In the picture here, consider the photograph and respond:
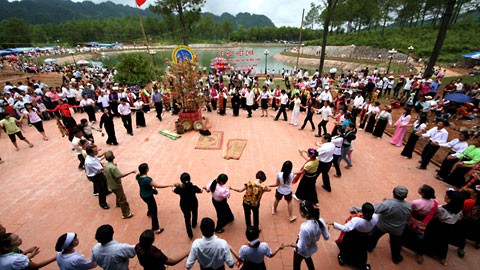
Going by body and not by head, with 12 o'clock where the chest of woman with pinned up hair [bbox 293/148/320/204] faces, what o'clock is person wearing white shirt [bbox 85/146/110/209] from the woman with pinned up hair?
The person wearing white shirt is roughly at 10 o'clock from the woman with pinned up hair.

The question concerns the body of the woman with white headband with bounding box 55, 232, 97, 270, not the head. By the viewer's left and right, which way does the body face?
facing away from the viewer and to the right of the viewer

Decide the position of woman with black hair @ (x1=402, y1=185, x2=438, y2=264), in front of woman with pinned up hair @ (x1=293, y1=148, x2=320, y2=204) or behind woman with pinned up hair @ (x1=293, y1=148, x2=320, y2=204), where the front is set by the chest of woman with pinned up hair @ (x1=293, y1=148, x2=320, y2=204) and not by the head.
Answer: behind

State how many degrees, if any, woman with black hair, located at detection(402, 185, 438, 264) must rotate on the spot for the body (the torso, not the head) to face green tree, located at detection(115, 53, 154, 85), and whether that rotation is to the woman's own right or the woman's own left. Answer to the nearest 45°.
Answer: approximately 45° to the woman's own left

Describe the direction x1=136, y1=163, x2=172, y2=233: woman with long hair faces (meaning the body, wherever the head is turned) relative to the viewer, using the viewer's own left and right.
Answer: facing away from the viewer and to the right of the viewer

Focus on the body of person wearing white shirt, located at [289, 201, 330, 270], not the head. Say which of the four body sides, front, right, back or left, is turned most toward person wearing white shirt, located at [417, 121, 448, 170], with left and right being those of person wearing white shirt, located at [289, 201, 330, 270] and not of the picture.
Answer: right

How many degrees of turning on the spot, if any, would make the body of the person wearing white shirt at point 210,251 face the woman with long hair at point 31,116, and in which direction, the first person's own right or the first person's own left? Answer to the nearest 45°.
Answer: approximately 45° to the first person's own left

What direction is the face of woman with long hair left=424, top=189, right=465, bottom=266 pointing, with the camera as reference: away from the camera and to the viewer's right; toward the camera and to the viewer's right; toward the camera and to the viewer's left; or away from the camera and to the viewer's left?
away from the camera and to the viewer's left

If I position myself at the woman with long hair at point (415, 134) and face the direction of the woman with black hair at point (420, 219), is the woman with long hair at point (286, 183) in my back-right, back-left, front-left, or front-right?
front-right

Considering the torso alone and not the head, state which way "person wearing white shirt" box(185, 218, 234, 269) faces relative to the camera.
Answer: away from the camera

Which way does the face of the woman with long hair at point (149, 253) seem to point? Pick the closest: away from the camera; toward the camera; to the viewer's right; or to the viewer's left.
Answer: away from the camera

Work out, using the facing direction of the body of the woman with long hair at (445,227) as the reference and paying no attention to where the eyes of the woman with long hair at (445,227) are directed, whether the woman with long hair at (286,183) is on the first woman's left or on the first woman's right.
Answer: on the first woman's left

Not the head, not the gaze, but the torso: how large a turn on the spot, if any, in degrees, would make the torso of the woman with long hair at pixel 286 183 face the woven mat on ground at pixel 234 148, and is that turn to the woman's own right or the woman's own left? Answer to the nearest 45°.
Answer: approximately 45° to the woman's own left

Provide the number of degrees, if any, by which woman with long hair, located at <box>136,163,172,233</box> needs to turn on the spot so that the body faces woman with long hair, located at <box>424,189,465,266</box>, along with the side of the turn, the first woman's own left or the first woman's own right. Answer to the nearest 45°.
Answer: approximately 90° to the first woman's own right

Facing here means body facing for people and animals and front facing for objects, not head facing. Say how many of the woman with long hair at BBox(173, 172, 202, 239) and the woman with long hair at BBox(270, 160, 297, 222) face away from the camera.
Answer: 2

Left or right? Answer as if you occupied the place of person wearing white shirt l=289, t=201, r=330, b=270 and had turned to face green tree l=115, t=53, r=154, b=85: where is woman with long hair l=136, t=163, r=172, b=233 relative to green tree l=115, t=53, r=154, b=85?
left

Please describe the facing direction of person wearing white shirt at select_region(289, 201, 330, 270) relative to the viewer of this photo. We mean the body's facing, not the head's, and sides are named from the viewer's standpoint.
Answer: facing away from the viewer and to the left of the viewer

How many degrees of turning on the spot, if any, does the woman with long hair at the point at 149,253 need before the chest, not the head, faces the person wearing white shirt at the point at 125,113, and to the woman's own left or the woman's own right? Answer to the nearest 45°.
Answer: approximately 45° to the woman's own left

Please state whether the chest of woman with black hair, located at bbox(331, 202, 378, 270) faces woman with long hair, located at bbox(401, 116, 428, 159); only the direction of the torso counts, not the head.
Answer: no
